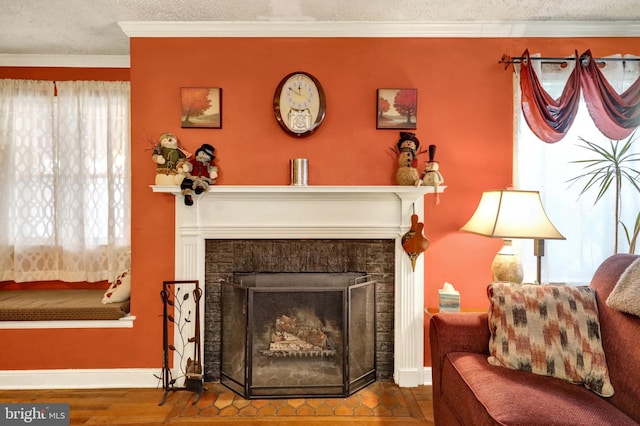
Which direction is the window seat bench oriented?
toward the camera

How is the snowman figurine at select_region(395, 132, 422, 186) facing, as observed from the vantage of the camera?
facing the viewer

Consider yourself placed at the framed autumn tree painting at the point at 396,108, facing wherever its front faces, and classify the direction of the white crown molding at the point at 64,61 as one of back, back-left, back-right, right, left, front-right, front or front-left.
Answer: right

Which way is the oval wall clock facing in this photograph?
toward the camera

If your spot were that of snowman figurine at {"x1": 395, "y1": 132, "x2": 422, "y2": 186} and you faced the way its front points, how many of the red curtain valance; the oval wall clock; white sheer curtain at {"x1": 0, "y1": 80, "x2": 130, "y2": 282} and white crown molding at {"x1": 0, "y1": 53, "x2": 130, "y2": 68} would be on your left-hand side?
1

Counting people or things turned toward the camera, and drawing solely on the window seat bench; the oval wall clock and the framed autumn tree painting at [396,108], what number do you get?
3

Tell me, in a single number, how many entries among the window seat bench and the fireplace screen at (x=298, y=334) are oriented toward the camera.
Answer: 2

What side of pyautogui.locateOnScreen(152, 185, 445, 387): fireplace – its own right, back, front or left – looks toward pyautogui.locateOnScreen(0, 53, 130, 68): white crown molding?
right

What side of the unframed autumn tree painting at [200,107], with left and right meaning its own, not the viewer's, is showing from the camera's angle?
front

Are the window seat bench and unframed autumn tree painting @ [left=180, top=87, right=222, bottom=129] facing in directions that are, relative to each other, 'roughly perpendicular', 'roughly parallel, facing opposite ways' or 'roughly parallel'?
roughly parallel

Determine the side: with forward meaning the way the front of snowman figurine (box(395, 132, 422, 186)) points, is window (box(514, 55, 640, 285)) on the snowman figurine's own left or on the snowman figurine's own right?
on the snowman figurine's own left

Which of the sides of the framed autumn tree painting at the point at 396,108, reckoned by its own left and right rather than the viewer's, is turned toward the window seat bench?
right

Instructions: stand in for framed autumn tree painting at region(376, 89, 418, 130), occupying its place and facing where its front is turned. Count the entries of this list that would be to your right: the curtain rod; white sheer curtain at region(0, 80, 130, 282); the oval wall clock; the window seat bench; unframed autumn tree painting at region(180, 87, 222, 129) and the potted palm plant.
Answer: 4

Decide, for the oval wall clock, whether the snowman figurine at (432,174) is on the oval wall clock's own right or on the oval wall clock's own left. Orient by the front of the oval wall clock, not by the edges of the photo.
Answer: on the oval wall clock's own left
